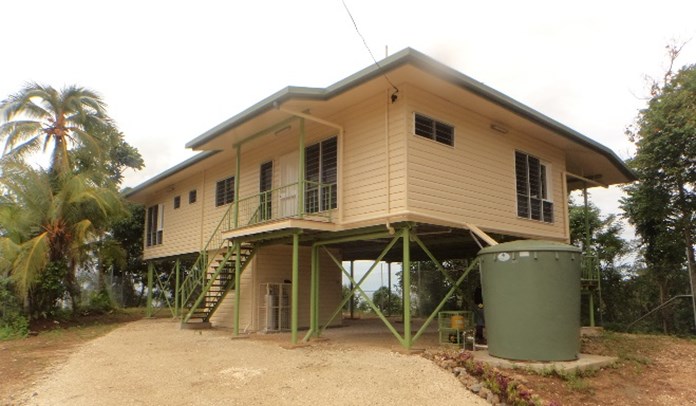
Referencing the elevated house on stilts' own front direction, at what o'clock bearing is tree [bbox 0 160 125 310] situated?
The tree is roughly at 2 o'clock from the elevated house on stilts.

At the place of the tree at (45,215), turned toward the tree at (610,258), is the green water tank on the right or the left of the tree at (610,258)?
right

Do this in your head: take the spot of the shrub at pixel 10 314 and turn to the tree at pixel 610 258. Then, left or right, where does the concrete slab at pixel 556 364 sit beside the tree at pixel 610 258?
right

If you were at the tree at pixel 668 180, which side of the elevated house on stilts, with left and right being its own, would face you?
back

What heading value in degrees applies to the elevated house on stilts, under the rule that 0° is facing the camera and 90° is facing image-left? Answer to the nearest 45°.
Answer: approximately 45°

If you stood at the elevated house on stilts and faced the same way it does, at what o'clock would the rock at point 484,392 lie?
The rock is roughly at 10 o'clock from the elevated house on stilts.

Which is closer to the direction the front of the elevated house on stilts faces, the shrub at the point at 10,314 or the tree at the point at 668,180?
the shrub

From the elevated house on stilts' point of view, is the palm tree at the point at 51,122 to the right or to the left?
on its right

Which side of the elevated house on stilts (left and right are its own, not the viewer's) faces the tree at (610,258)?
back

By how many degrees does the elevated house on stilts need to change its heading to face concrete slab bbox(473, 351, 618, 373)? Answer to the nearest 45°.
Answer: approximately 90° to its left

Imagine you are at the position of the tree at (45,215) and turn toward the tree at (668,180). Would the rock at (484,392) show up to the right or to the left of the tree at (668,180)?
right

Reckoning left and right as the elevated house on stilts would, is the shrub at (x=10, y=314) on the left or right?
on its right

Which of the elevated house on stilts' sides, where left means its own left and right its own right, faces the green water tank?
left
